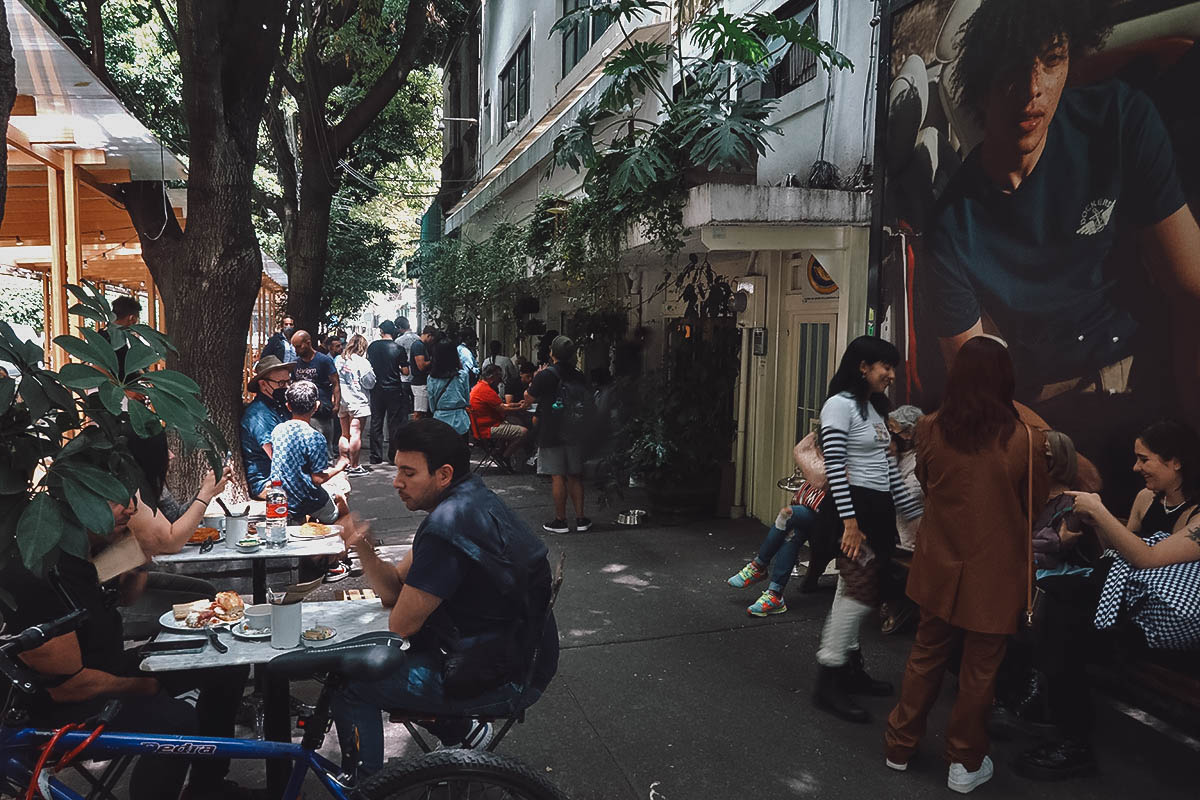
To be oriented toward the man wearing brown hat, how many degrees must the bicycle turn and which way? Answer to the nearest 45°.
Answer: approximately 90° to its right

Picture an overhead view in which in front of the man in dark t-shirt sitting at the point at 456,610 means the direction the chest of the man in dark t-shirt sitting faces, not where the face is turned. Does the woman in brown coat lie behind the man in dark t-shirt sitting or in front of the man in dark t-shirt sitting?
behind

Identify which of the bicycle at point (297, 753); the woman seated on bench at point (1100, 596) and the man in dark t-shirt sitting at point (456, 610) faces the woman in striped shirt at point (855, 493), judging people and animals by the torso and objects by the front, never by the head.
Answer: the woman seated on bench

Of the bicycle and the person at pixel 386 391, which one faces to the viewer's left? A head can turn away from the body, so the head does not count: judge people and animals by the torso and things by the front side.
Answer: the bicycle

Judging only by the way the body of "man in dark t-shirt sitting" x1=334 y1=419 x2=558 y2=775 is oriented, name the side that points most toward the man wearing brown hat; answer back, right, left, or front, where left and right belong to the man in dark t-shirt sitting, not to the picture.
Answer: right

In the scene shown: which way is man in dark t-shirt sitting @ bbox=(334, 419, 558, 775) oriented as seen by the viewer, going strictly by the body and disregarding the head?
to the viewer's left

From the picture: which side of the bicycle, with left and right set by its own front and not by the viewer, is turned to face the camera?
left

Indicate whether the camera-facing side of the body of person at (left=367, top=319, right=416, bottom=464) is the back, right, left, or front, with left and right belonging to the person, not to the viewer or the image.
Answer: back
